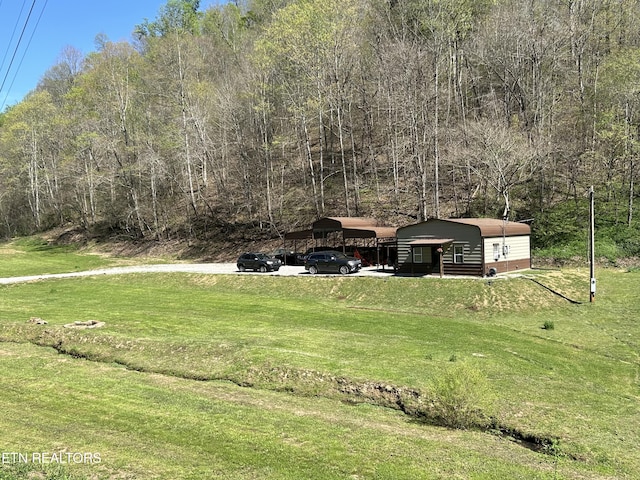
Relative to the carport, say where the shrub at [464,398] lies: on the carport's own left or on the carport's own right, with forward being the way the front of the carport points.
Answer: on the carport's own left

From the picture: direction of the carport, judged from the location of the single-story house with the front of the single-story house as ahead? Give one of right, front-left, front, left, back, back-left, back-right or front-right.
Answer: right

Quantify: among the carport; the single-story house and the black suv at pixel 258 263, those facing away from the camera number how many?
0

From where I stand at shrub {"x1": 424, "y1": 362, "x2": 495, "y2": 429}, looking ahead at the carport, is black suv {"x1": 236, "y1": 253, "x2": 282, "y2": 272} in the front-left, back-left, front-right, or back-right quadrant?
front-left

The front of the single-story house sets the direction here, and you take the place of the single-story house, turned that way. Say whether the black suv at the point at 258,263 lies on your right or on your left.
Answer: on your right

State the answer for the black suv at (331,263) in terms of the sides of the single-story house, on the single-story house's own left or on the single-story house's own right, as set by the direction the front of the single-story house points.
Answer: on the single-story house's own right

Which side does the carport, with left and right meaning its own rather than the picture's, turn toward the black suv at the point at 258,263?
front

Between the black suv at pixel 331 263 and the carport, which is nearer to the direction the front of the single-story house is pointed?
the black suv

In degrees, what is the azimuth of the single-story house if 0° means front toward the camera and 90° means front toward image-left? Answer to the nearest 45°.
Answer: approximately 45°

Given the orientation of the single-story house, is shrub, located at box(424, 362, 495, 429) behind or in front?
in front

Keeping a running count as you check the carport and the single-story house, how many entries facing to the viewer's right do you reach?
0

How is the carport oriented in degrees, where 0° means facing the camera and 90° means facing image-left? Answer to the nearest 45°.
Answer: approximately 45°
